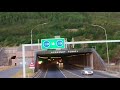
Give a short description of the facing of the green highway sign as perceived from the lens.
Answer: facing the viewer
